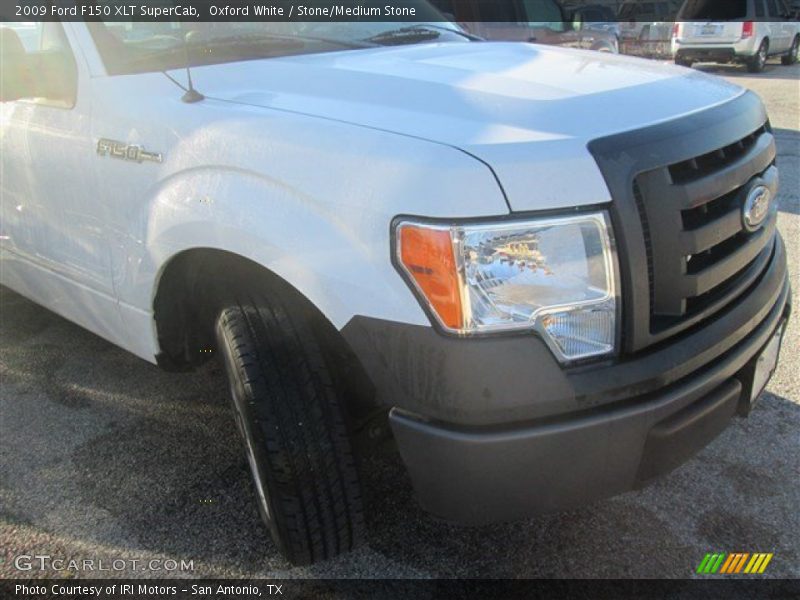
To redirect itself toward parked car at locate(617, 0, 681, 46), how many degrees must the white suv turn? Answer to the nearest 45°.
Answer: approximately 90° to its left

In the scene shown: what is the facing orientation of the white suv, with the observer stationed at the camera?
facing away from the viewer and to the right of the viewer

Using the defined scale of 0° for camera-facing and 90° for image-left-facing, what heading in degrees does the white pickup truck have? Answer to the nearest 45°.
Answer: approximately 315°

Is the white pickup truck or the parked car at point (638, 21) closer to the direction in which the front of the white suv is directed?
the parked car

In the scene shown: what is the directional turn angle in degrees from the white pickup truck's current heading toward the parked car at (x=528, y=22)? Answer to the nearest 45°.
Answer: approximately 135° to its left
